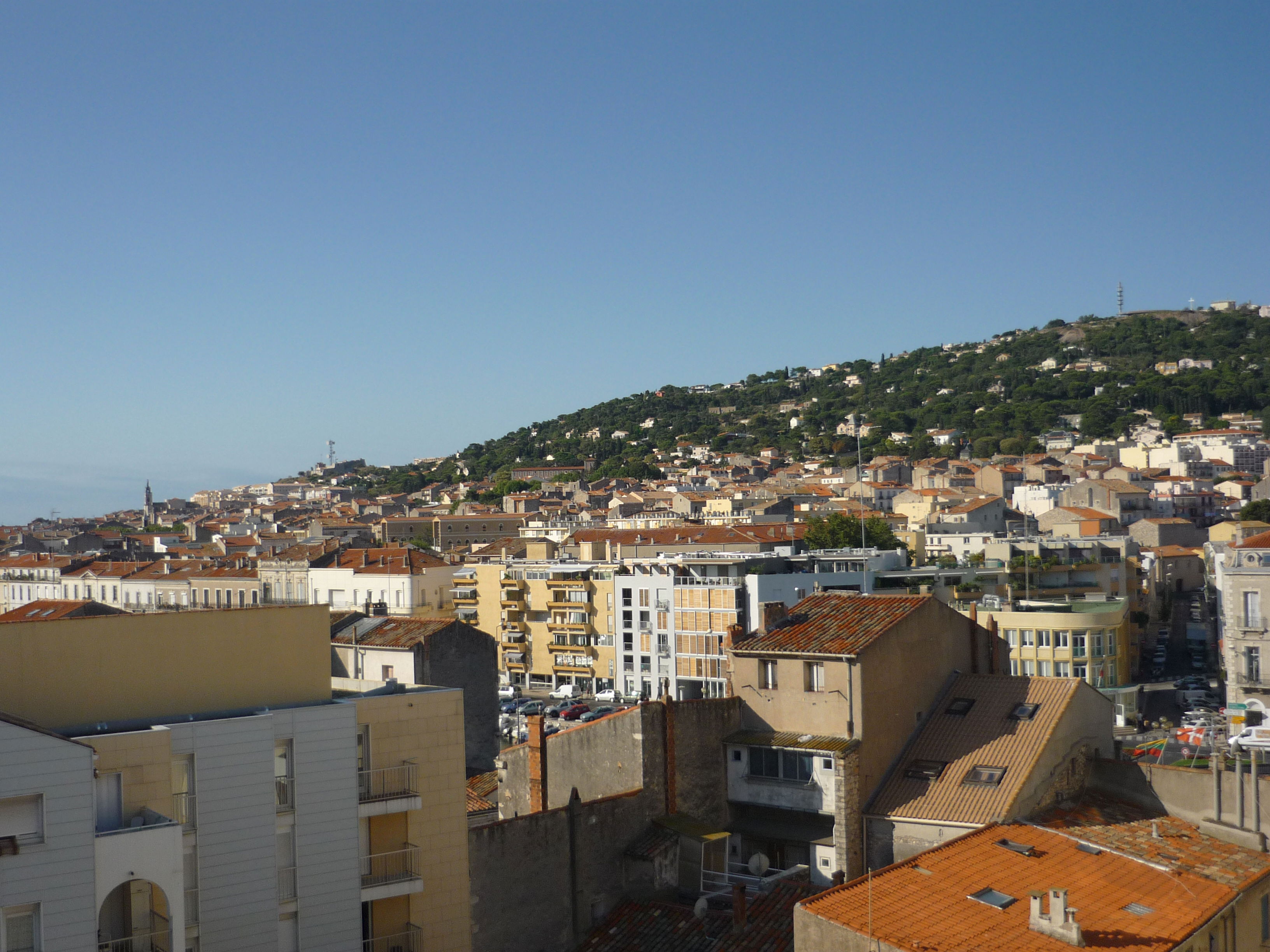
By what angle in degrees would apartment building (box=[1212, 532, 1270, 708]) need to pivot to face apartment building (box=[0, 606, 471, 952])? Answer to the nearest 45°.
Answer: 0° — it already faces it
